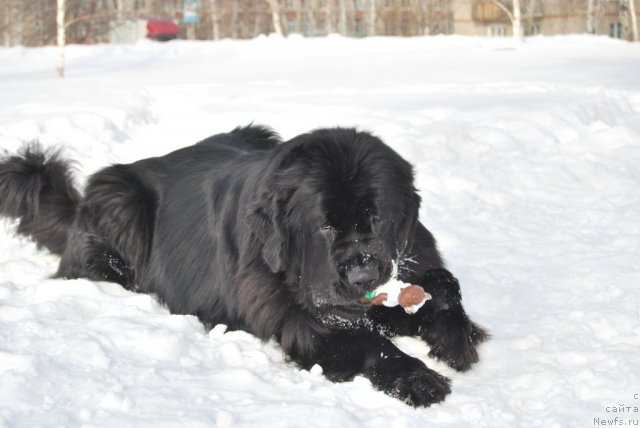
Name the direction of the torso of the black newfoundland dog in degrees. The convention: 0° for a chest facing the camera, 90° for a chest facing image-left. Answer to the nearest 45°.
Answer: approximately 315°

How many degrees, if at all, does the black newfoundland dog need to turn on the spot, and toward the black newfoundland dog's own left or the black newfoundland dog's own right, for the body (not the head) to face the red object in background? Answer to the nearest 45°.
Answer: approximately 135° to the black newfoundland dog's own left

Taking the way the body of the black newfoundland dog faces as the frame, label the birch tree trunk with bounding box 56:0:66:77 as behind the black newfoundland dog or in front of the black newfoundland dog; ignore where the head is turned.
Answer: behind

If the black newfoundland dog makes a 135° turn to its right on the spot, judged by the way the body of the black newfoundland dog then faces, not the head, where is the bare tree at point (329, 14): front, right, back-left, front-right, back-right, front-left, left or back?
right

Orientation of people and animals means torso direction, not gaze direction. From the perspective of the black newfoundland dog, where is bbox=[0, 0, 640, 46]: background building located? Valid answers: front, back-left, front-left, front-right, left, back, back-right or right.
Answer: back-left

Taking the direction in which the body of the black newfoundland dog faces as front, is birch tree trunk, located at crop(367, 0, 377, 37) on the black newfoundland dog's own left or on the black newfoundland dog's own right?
on the black newfoundland dog's own left
